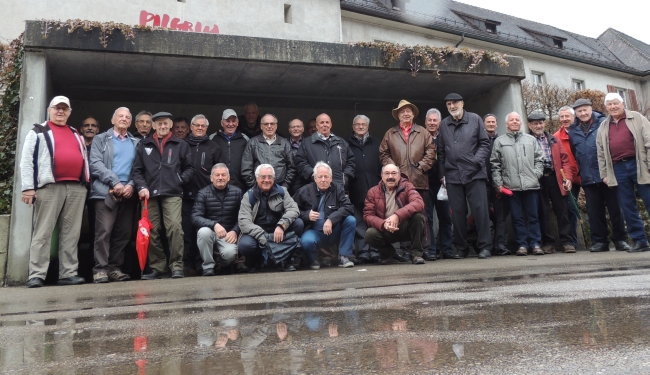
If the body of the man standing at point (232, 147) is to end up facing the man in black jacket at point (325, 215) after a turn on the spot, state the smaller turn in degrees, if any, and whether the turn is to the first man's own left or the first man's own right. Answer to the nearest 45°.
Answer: approximately 45° to the first man's own left

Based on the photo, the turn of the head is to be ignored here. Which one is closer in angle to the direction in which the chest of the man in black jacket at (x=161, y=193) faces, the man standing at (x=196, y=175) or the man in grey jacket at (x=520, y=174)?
the man in grey jacket

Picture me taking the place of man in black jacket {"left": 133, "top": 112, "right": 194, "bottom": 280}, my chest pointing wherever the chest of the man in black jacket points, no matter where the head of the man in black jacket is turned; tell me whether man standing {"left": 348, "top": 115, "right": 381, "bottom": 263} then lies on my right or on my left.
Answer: on my left

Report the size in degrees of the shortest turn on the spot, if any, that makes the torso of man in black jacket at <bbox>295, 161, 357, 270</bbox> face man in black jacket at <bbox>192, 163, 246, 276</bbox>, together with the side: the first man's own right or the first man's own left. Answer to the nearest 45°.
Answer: approximately 90° to the first man's own right

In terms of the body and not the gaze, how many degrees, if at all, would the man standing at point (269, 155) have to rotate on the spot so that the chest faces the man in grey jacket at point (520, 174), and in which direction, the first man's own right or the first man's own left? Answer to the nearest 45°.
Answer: approximately 90° to the first man's own left
